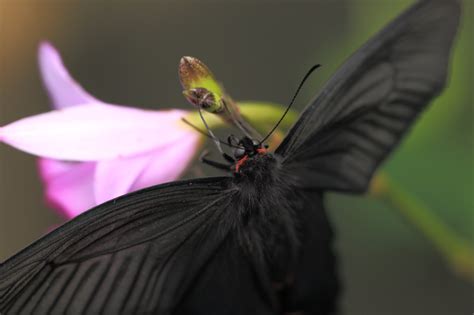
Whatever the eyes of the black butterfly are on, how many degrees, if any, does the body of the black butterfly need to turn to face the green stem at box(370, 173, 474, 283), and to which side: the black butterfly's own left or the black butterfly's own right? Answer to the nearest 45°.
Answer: approximately 45° to the black butterfly's own right

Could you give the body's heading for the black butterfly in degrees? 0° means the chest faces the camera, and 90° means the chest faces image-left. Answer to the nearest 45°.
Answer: approximately 180°
